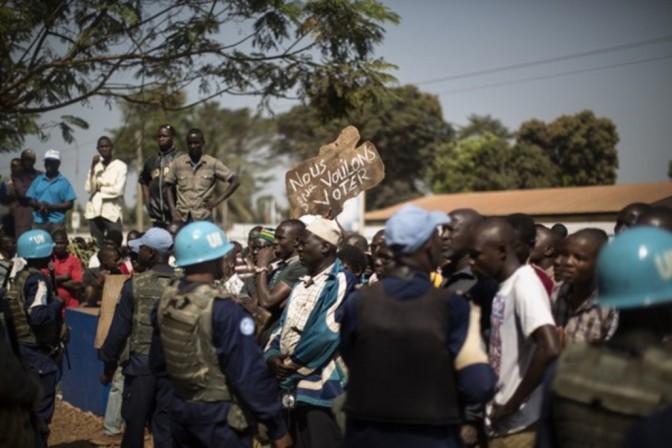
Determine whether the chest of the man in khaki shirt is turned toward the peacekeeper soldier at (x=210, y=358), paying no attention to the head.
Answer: yes

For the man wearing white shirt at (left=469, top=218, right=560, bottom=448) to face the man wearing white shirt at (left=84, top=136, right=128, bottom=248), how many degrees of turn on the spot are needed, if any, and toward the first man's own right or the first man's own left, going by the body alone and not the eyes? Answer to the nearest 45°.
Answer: approximately 45° to the first man's own right

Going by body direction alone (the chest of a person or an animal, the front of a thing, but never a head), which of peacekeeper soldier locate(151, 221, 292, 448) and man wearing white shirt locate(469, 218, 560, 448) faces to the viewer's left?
the man wearing white shirt

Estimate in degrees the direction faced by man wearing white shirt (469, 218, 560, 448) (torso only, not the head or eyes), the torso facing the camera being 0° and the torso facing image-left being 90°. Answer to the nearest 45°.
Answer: approximately 90°

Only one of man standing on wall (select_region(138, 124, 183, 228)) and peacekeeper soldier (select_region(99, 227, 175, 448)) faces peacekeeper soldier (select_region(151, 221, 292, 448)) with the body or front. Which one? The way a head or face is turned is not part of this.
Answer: the man standing on wall

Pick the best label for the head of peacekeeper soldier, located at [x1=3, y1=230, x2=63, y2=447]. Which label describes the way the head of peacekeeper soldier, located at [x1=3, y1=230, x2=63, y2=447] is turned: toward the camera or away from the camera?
away from the camera

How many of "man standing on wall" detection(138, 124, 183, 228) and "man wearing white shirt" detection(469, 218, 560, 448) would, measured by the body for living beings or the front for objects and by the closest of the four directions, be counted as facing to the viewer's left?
1

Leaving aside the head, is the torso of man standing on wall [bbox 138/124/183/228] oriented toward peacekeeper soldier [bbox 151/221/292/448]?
yes

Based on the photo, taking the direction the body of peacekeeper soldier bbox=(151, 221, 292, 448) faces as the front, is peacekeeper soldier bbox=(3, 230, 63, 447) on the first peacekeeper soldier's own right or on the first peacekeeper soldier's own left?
on the first peacekeeper soldier's own left
